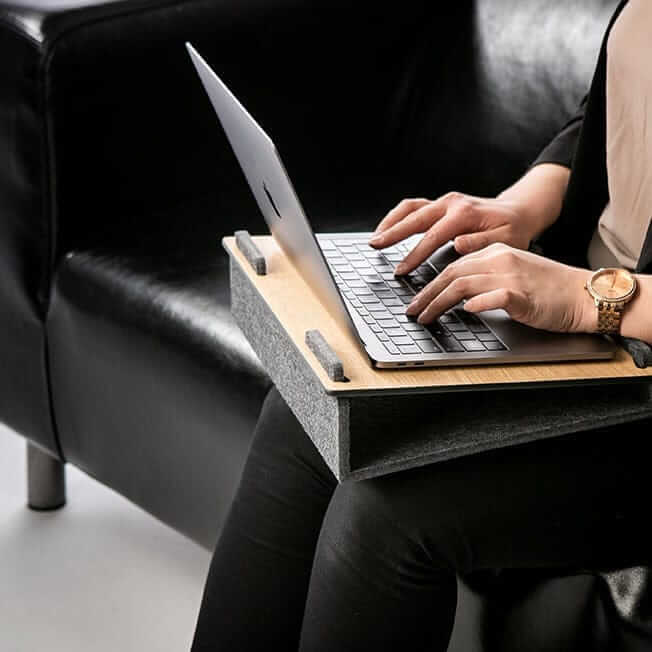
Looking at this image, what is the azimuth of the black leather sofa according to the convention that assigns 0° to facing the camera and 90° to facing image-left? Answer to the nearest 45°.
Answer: approximately 45°

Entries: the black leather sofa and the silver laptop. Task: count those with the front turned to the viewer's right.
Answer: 1

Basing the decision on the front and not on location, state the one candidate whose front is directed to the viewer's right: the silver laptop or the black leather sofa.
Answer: the silver laptop

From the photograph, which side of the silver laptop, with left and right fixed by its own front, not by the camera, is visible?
right
